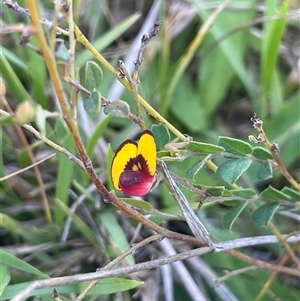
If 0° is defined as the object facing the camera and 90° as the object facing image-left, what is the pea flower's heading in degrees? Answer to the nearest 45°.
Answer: approximately 45°
